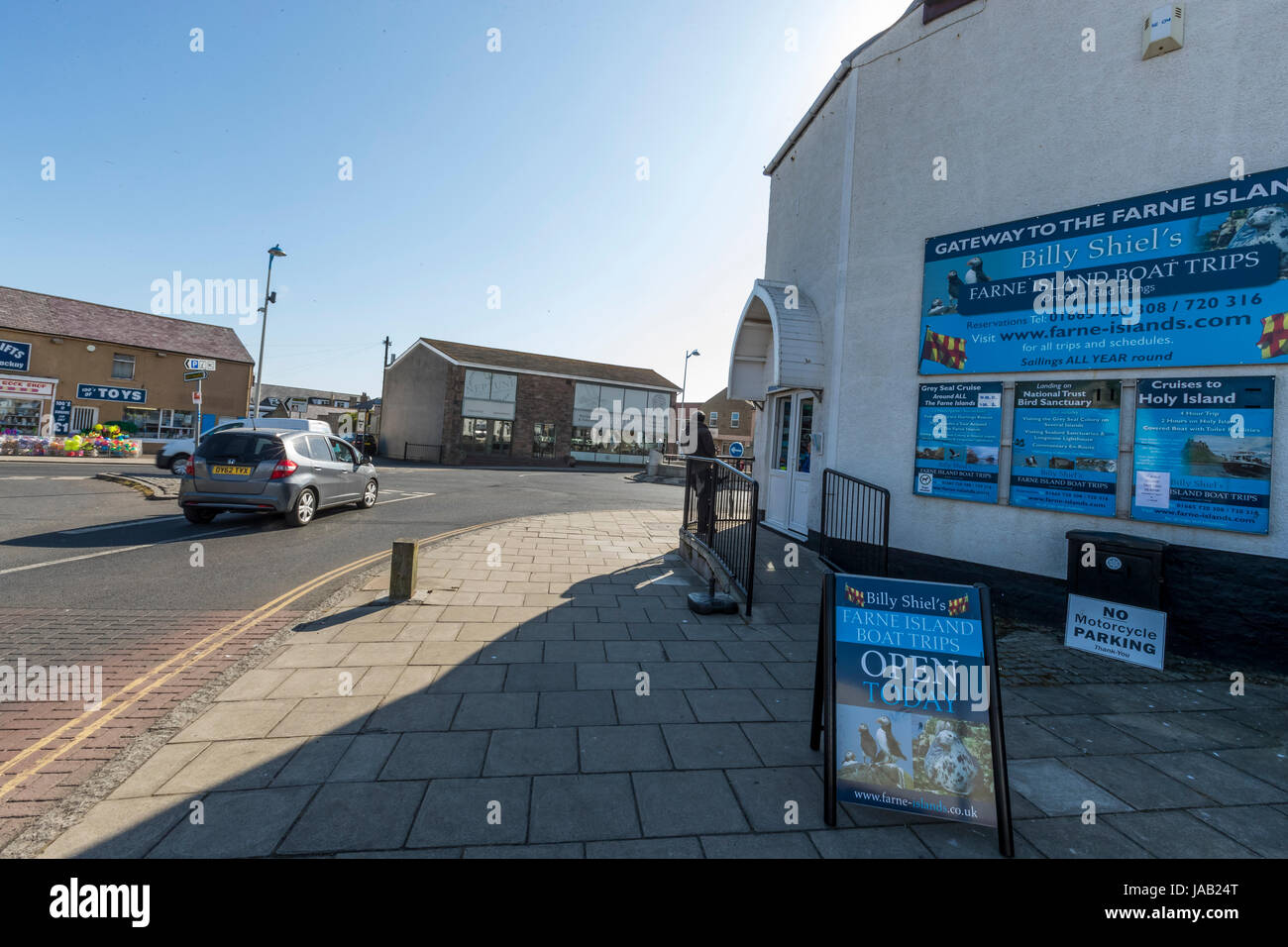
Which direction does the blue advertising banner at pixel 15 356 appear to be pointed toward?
toward the camera

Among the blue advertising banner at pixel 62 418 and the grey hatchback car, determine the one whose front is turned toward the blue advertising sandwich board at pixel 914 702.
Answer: the blue advertising banner at pixel 62 418

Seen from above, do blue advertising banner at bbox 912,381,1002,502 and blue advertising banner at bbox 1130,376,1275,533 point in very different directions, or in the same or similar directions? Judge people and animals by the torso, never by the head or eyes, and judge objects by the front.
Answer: same or similar directions

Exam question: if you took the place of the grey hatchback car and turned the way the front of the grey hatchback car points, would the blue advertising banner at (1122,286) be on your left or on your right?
on your right

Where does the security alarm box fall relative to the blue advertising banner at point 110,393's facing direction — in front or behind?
in front

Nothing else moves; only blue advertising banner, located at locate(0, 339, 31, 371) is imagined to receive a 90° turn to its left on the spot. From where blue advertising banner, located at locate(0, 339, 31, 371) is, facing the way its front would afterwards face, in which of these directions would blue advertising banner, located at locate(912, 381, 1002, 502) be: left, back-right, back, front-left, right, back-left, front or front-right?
right

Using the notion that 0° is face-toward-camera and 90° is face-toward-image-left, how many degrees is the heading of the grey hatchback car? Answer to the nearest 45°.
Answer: approximately 225°

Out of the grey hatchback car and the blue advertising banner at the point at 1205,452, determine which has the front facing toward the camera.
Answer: the blue advertising banner

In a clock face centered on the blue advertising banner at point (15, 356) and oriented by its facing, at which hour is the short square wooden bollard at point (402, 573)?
The short square wooden bollard is roughly at 12 o'clock from the blue advertising banner.

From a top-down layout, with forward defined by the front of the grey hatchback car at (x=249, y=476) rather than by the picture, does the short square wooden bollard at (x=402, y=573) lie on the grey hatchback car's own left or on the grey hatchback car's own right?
on the grey hatchback car's own right

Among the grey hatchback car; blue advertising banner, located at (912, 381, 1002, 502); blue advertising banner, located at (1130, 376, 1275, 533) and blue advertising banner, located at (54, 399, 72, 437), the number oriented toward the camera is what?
3

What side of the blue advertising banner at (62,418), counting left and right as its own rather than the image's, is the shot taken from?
front

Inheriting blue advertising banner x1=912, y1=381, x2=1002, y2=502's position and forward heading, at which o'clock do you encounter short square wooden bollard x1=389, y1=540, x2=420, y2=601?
The short square wooden bollard is roughly at 2 o'clock from the blue advertising banner.

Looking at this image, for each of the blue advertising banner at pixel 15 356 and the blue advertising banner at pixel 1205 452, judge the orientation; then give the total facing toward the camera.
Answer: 2

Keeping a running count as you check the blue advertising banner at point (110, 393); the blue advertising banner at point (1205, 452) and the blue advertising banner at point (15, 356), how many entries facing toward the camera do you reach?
3
